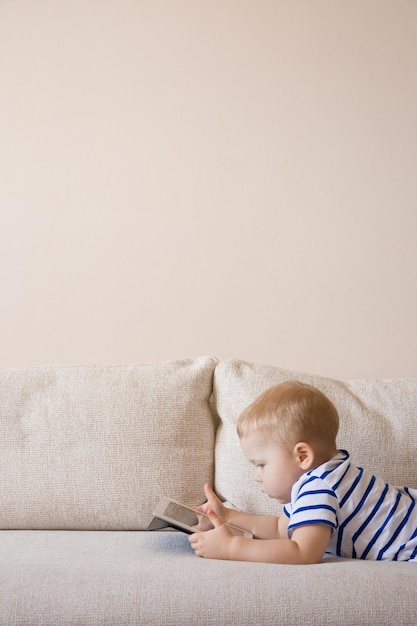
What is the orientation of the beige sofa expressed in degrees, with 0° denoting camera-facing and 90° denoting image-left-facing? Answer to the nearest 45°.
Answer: approximately 0°
